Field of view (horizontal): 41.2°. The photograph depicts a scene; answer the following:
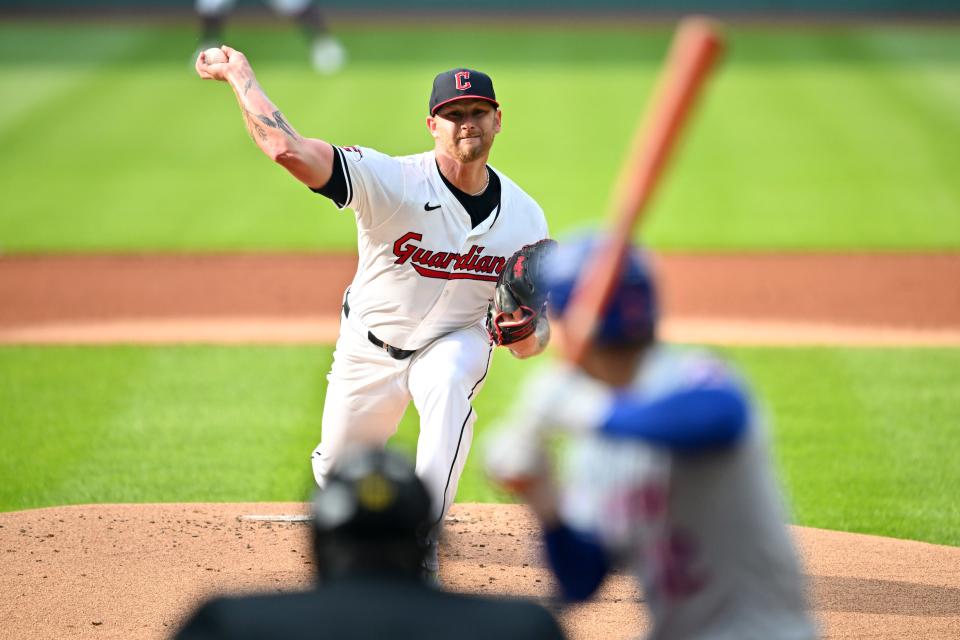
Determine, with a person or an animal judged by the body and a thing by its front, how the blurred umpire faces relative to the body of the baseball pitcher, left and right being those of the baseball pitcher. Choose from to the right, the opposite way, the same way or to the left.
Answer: the opposite way

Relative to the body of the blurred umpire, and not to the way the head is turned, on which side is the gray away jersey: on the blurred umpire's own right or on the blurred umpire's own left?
on the blurred umpire's own right

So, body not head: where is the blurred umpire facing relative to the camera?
away from the camera

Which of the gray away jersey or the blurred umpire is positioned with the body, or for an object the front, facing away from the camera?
the blurred umpire

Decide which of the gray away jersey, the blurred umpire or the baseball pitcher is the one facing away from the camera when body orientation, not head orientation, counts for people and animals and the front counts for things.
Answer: the blurred umpire

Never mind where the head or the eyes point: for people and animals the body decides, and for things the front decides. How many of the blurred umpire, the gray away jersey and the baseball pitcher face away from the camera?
1

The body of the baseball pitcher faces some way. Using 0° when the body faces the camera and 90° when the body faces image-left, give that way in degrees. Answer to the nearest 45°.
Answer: approximately 0°

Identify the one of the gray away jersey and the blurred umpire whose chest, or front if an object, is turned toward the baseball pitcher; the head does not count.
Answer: the blurred umpire

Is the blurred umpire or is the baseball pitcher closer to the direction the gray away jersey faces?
the blurred umpire
